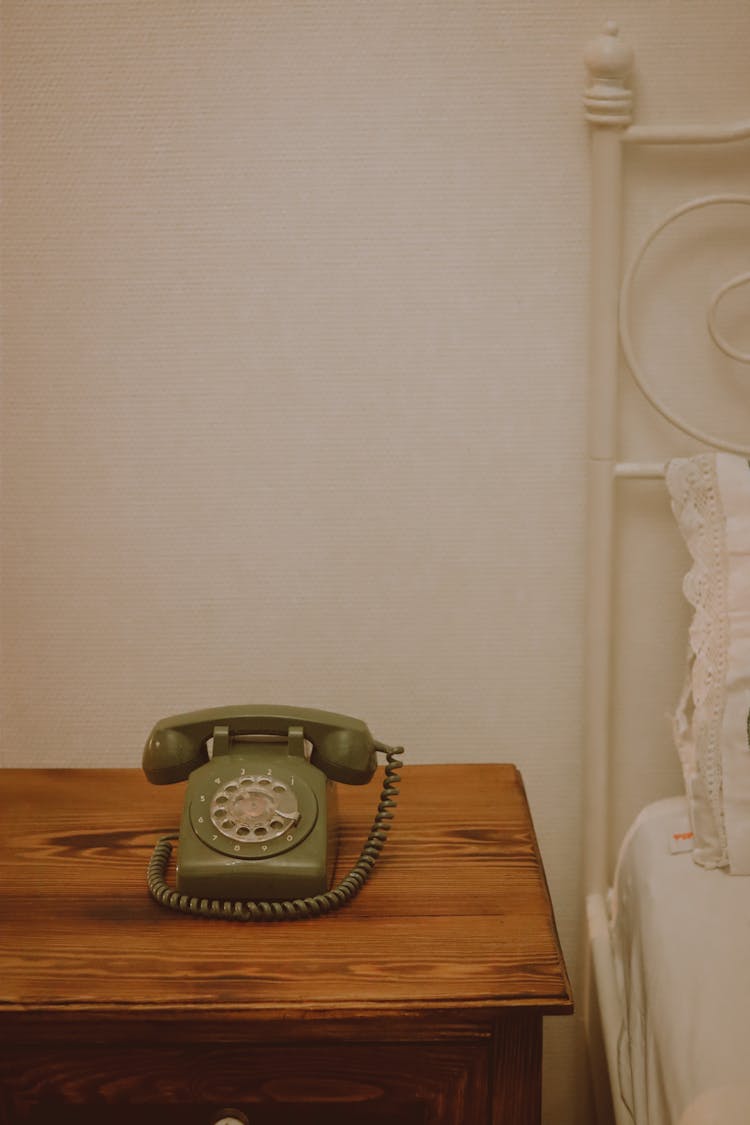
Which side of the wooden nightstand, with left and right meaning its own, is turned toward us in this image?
front

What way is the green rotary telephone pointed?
toward the camera

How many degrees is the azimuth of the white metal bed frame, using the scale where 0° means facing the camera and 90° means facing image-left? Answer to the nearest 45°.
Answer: approximately 0°

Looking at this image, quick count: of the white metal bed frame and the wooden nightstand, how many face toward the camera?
2

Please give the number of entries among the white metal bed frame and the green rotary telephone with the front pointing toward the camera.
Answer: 2
